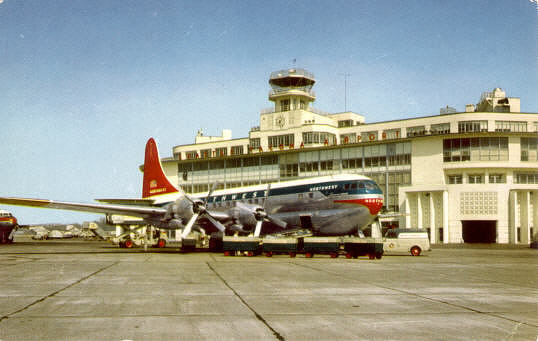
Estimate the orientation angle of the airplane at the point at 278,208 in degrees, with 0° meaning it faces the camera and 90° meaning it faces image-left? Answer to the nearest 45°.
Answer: approximately 315°

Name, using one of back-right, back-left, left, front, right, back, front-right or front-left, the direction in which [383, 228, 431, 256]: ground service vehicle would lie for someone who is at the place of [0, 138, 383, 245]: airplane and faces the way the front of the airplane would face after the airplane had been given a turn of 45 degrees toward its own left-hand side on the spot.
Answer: front
